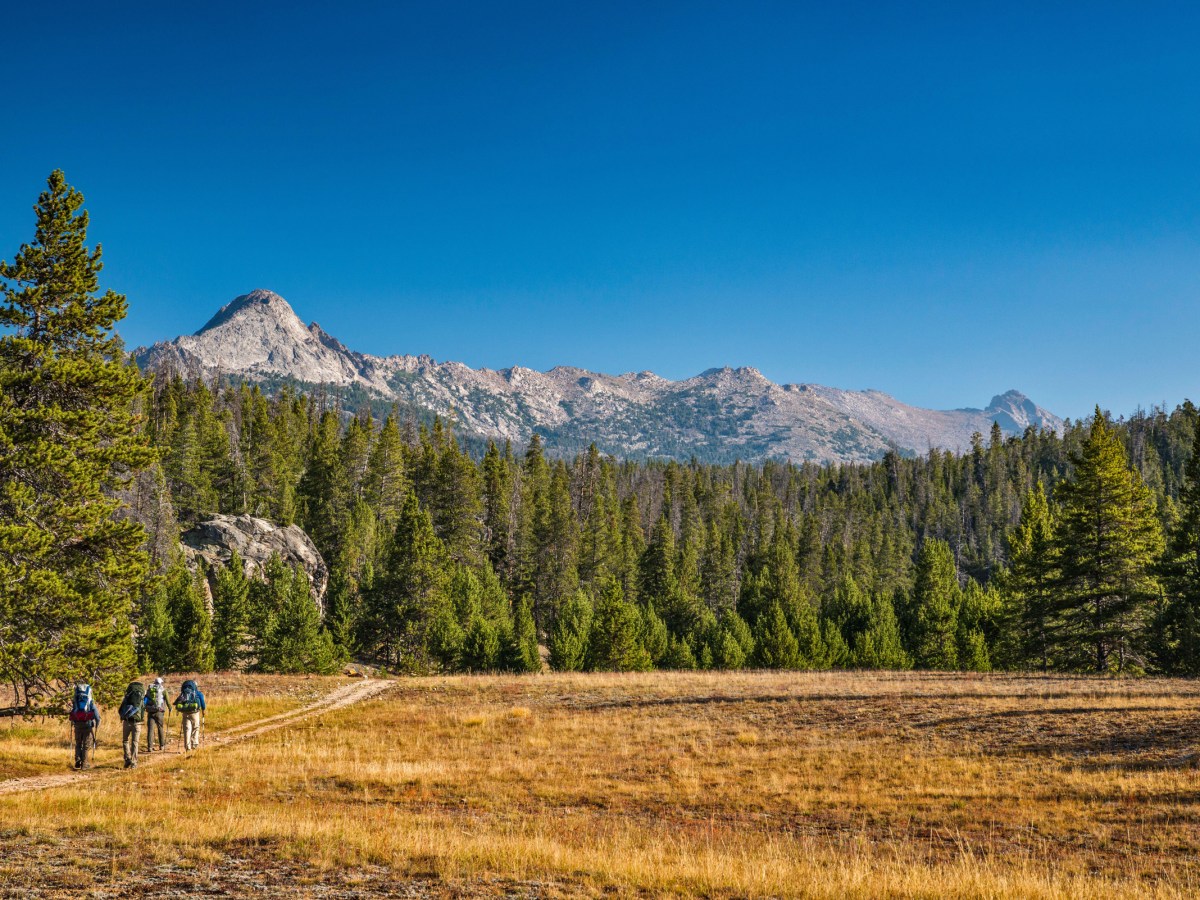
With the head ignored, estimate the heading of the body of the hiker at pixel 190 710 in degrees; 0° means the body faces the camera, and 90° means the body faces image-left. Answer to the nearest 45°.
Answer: approximately 225°

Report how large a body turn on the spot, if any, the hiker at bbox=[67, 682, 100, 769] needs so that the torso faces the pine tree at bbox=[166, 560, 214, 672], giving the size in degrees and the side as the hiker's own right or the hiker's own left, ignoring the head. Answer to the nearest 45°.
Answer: approximately 45° to the hiker's own left

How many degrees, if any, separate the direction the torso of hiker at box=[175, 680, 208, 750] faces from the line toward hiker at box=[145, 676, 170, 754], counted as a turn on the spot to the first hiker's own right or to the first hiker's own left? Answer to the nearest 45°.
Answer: approximately 135° to the first hiker's own left

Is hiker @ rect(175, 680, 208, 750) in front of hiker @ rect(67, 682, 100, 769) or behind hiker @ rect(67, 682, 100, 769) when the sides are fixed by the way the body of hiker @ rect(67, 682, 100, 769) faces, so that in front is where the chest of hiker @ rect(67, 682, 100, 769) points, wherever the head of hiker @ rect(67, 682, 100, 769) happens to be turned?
in front

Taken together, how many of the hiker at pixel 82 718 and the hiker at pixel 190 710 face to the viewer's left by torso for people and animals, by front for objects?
0

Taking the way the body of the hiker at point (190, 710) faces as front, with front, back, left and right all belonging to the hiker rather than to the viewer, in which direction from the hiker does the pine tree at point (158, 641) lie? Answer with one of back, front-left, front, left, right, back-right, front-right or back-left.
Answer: front-left

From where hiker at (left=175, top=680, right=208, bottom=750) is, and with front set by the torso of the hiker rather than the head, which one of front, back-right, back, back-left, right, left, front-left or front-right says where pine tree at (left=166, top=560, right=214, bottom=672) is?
front-left

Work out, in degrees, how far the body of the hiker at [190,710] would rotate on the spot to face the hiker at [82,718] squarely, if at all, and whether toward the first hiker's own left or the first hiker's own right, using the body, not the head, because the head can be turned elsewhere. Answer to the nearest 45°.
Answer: approximately 180°

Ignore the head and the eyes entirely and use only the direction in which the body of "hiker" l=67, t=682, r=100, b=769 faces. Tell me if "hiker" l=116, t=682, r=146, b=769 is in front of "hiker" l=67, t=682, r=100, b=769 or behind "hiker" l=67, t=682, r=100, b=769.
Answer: in front

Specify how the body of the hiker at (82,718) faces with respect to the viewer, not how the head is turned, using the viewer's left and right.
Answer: facing away from the viewer and to the right of the viewer
